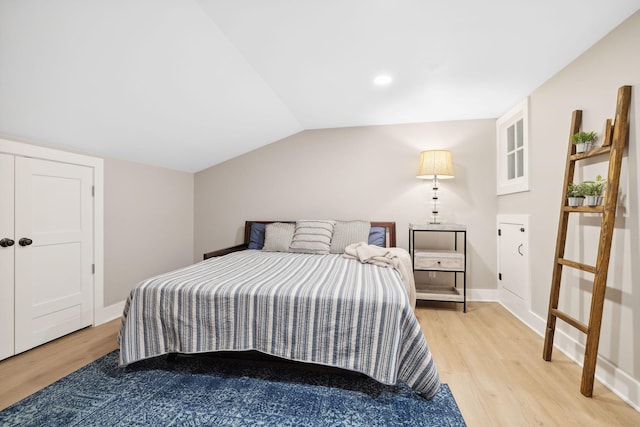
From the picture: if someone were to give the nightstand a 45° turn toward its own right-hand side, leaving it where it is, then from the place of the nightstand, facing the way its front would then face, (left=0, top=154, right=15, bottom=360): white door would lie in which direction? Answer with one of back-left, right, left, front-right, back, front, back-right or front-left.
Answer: front

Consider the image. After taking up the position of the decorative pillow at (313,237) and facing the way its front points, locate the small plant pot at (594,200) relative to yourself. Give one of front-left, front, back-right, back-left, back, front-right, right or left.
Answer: front-left

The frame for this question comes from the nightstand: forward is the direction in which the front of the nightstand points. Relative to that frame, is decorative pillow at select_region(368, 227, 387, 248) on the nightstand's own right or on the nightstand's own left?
on the nightstand's own right

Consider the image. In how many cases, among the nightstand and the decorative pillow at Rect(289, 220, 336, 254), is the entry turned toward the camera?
2

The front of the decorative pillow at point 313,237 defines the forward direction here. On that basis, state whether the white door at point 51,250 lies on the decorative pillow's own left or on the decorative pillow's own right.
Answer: on the decorative pillow's own right

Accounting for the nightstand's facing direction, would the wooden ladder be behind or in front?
in front

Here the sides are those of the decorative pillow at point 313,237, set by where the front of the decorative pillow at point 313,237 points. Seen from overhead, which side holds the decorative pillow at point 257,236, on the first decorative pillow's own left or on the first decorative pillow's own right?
on the first decorative pillow's own right

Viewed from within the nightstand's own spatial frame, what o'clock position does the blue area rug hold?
The blue area rug is roughly at 1 o'clock from the nightstand.

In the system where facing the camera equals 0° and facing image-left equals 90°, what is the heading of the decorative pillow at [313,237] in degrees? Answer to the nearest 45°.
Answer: approximately 0°

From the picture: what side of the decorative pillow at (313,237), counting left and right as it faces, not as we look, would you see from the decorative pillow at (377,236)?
left

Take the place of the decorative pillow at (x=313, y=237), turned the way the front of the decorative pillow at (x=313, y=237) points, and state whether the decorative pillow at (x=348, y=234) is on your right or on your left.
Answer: on your left

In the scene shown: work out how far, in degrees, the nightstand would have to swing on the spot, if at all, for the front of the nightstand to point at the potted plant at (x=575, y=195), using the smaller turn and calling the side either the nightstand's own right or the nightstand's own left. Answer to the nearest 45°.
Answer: approximately 45° to the nightstand's own left
